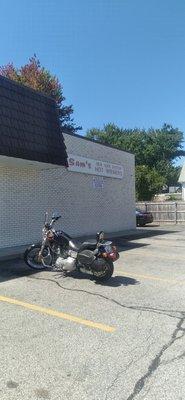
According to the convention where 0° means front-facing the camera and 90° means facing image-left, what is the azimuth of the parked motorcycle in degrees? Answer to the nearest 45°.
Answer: approximately 135°

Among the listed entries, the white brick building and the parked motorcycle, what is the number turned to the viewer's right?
0

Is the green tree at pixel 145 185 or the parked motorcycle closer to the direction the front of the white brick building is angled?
the parked motorcycle

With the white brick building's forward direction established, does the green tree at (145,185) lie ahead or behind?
behind

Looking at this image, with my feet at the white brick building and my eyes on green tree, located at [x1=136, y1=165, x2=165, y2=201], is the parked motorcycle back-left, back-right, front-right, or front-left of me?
back-right

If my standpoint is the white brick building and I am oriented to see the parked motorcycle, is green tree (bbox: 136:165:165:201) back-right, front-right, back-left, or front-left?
back-left

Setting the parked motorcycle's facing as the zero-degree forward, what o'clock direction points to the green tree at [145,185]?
The green tree is roughly at 2 o'clock from the parked motorcycle.
